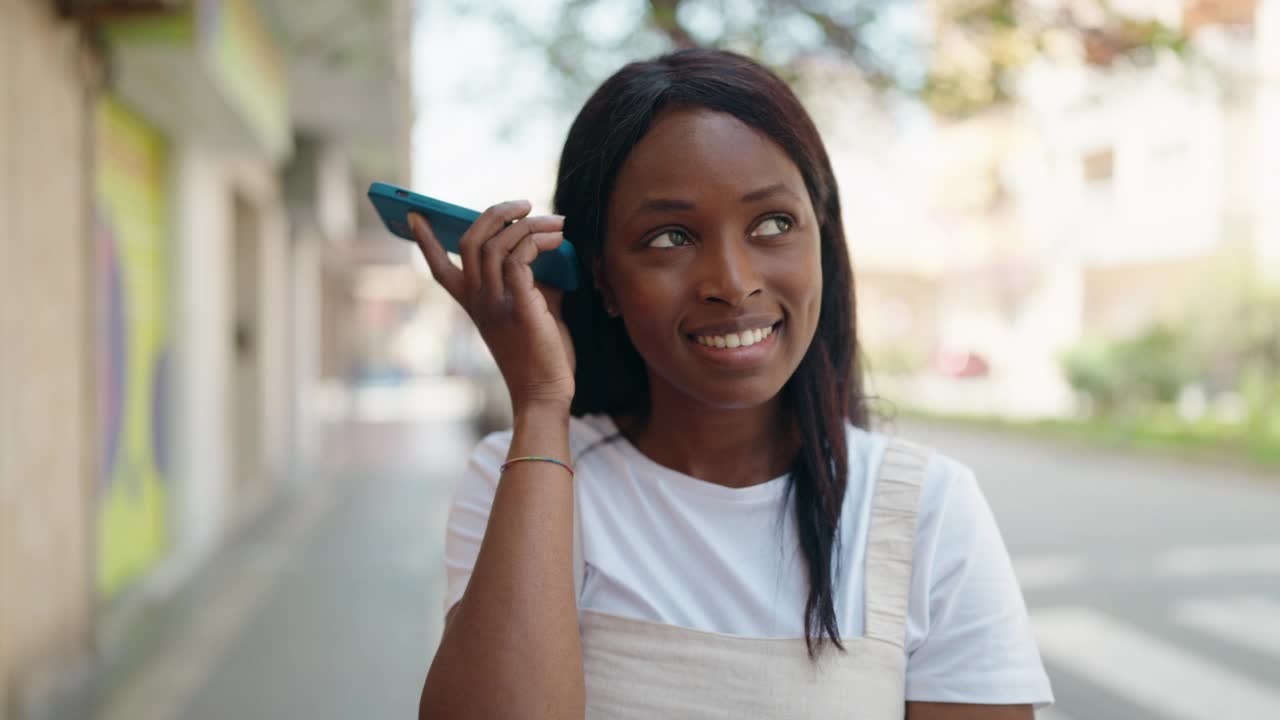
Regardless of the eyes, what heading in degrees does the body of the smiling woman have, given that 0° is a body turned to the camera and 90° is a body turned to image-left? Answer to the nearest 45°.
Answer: approximately 0°
